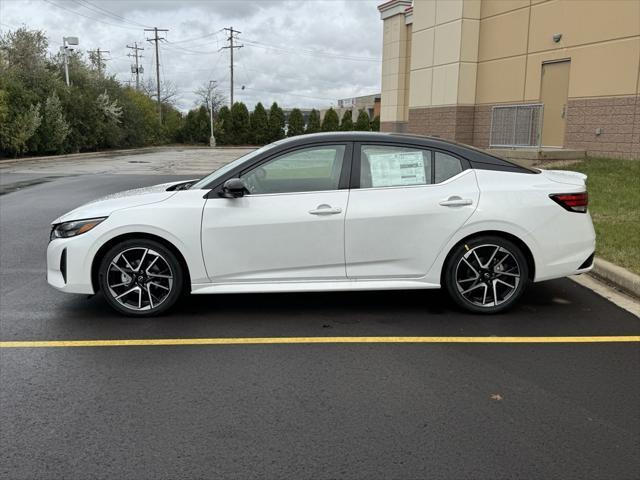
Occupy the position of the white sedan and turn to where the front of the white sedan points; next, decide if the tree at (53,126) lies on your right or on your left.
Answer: on your right

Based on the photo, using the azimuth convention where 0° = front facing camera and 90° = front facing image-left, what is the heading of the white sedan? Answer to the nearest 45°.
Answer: approximately 90°

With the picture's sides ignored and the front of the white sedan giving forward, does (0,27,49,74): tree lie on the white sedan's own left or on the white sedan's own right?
on the white sedan's own right

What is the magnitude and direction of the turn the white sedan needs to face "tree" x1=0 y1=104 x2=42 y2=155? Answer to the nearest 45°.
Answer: approximately 45° to its right
